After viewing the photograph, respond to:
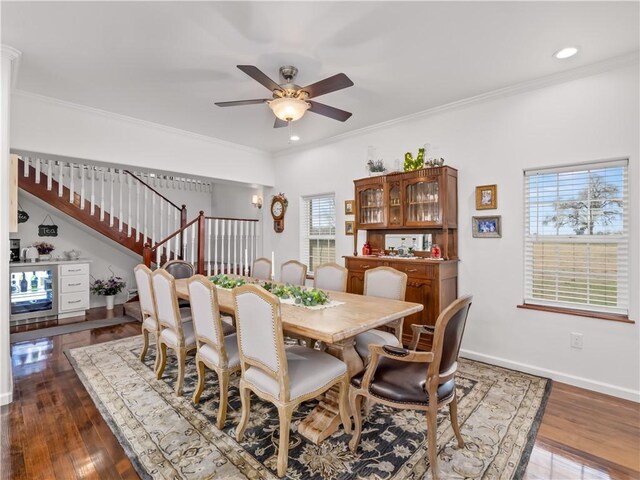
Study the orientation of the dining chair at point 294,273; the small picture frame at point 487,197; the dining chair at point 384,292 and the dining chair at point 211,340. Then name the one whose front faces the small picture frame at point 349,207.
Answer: the dining chair at point 211,340

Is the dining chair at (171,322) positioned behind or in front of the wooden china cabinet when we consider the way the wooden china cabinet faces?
in front

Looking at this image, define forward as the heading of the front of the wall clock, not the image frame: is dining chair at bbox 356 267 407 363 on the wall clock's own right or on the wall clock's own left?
on the wall clock's own left

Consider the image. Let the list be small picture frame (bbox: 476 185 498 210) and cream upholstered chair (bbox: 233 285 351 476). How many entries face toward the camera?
1

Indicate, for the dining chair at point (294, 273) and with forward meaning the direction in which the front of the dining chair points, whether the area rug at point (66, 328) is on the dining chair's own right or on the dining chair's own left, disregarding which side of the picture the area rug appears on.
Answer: on the dining chair's own right

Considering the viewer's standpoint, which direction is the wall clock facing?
facing the viewer and to the left of the viewer

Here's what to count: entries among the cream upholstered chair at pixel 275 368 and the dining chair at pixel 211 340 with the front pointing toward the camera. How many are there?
0

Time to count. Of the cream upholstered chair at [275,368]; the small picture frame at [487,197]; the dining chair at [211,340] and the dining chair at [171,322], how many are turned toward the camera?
1

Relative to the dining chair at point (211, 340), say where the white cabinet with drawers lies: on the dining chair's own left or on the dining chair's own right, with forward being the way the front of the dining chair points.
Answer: on the dining chair's own left

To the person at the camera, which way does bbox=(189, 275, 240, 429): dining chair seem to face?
facing away from the viewer and to the right of the viewer

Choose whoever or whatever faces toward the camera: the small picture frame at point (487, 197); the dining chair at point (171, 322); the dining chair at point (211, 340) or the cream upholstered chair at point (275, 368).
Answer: the small picture frame

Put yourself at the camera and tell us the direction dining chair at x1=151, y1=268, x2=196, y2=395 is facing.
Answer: facing away from the viewer and to the right of the viewer

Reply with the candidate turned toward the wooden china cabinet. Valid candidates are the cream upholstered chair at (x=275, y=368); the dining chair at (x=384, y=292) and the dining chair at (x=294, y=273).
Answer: the cream upholstered chair

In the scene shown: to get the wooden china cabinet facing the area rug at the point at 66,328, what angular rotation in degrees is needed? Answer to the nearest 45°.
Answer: approximately 45° to its right
